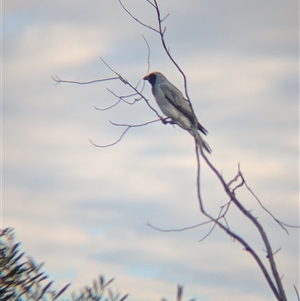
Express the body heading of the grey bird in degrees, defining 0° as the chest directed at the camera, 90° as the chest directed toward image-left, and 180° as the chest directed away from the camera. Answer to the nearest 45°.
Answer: approximately 90°
